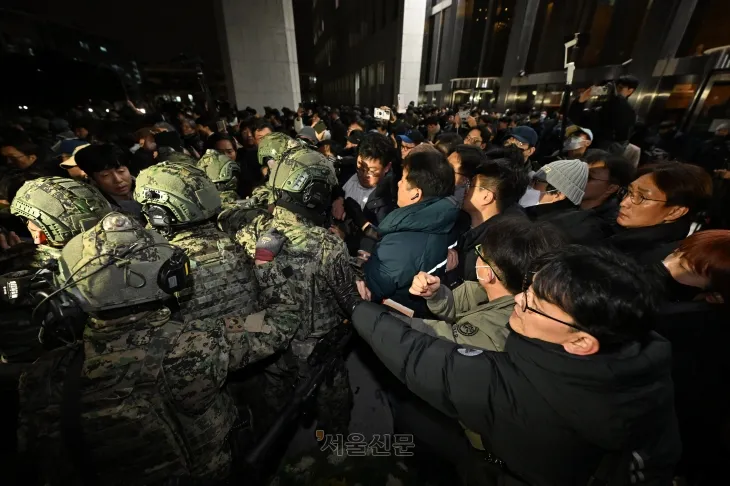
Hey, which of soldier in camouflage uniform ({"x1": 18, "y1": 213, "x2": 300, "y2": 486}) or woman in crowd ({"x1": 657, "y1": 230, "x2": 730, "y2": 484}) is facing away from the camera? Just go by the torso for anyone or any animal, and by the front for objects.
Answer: the soldier in camouflage uniform

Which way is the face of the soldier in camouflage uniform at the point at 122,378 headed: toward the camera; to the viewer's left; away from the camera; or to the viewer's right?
away from the camera

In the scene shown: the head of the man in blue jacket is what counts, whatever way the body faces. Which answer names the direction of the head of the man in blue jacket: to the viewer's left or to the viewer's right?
to the viewer's left

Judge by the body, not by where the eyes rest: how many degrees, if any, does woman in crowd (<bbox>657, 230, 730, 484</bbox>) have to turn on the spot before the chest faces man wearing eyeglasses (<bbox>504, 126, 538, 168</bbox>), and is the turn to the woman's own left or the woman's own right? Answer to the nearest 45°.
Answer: approximately 45° to the woman's own right

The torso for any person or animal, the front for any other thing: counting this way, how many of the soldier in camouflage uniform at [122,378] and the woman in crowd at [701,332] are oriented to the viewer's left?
1

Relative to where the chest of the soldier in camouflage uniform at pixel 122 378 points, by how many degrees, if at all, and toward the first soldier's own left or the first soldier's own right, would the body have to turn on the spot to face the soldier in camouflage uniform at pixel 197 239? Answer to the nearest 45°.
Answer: approximately 45° to the first soldier's own right

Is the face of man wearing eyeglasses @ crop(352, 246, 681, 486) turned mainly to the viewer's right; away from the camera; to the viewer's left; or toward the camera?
to the viewer's left

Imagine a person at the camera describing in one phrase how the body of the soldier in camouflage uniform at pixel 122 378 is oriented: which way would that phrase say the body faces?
away from the camera

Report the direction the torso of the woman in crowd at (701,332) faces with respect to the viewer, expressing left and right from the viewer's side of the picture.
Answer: facing to the left of the viewer
